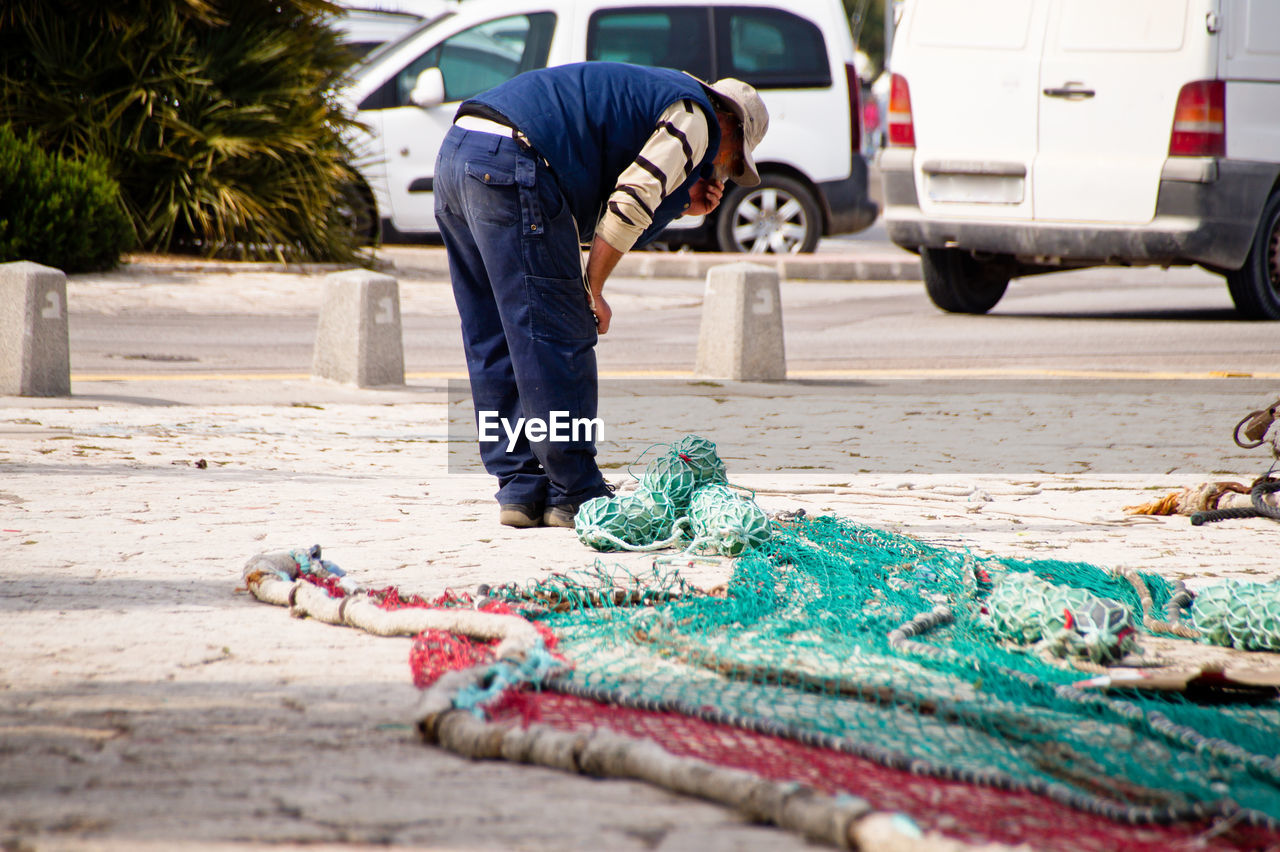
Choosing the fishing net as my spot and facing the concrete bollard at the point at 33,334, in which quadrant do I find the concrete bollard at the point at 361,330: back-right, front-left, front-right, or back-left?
front-right

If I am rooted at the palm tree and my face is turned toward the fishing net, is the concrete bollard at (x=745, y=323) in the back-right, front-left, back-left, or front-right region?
front-left

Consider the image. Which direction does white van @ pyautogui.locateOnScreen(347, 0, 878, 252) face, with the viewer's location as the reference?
facing to the left of the viewer

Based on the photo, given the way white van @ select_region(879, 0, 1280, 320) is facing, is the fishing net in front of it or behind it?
behind

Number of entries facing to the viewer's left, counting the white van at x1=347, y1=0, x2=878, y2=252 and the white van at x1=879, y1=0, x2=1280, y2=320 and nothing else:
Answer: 1

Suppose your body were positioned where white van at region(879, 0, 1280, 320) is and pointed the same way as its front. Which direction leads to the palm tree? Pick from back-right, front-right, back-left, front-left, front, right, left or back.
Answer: back-left

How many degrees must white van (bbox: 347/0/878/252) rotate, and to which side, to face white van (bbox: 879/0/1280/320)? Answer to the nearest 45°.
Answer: approximately 135° to its left

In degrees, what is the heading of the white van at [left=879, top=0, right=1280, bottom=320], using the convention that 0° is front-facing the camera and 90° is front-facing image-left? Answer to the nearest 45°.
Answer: approximately 225°

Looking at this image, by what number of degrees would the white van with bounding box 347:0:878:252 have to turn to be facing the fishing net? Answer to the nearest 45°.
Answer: approximately 90° to its left
